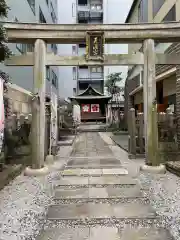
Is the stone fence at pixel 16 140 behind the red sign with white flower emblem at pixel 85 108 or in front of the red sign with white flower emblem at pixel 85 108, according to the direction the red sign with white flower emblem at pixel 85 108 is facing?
in front

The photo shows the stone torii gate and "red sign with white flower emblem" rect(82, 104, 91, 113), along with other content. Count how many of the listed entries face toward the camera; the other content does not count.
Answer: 2

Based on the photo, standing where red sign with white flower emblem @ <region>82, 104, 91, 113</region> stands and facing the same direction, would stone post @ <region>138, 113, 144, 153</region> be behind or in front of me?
in front

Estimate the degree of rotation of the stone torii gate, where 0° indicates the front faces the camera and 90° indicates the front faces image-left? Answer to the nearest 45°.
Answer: approximately 0°

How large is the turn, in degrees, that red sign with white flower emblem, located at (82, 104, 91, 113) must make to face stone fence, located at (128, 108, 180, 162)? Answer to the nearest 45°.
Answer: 0° — it already faces it

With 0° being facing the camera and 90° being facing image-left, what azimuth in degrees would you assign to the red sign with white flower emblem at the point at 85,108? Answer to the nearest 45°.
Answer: approximately 0°
